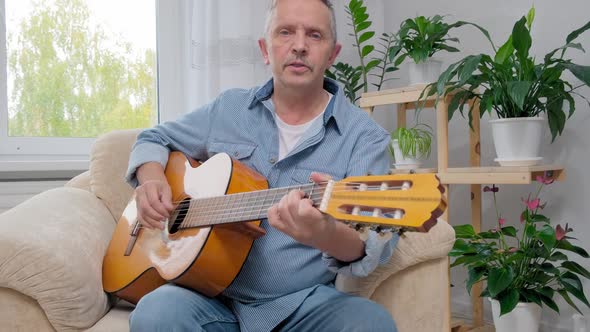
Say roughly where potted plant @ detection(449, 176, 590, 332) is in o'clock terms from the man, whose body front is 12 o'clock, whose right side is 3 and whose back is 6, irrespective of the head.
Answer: The potted plant is roughly at 8 o'clock from the man.

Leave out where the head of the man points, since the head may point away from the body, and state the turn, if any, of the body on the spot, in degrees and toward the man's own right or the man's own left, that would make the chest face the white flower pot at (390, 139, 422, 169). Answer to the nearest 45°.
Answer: approximately 135° to the man's own left

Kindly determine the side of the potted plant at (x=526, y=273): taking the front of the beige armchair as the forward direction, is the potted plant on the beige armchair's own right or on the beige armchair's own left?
on the beige armchair's own left

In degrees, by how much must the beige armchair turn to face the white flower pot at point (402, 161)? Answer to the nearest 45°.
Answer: approximately 135° to its left

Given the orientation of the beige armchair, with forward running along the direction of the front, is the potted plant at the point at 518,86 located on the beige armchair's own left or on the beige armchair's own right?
on the beige armchair's own left

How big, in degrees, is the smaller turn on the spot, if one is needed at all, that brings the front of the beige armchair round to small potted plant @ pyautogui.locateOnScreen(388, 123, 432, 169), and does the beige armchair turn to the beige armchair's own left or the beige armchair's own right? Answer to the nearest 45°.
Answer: approximately 135° to the beige armchair's own left

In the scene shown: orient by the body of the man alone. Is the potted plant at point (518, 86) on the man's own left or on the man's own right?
on the man's own left

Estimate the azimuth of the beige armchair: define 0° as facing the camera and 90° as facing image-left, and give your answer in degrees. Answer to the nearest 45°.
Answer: approximately 0°
